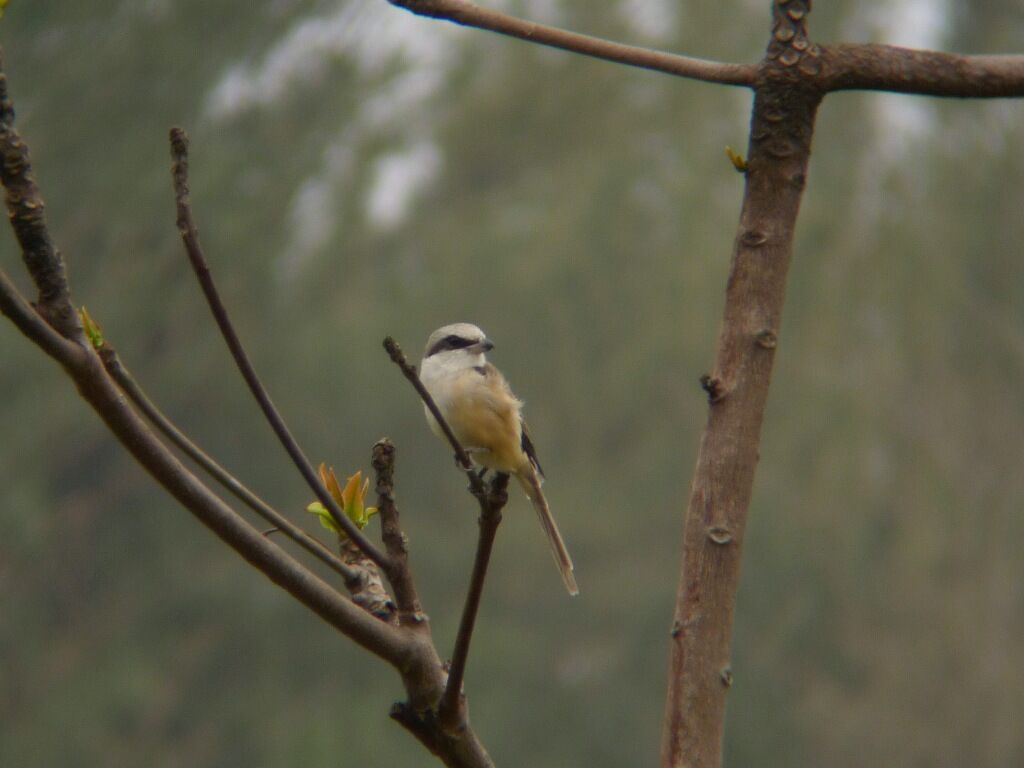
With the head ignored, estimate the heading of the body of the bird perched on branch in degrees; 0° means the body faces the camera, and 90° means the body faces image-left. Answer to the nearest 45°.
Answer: approximately 45°
